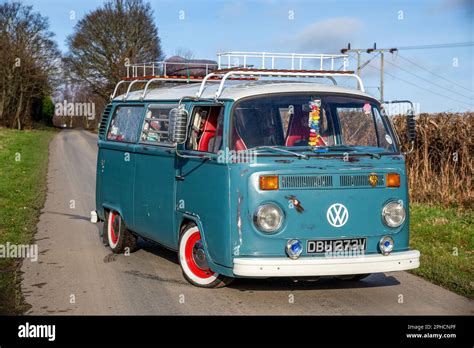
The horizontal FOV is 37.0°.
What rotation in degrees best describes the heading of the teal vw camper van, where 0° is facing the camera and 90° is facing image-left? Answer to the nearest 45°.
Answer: approximately 315°
